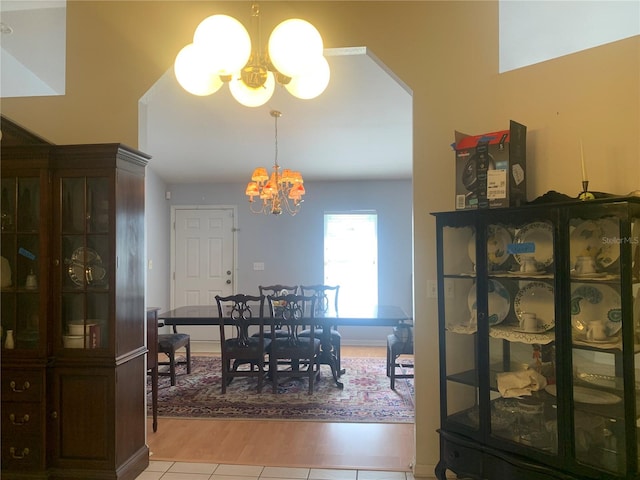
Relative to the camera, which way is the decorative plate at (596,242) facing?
toward the camera

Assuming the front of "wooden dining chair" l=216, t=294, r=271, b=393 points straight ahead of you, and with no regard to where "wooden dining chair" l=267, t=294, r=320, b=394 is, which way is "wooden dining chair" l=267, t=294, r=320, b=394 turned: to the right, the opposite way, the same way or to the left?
the same way

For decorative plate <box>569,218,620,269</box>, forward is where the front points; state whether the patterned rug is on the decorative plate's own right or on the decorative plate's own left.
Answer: on the decorative plate's own right

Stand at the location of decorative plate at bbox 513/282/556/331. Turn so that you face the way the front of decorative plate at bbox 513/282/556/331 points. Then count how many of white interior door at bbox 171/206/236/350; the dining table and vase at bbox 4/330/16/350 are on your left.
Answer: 0

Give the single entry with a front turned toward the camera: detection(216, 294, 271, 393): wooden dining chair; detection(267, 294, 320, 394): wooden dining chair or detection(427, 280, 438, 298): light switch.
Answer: the light switch

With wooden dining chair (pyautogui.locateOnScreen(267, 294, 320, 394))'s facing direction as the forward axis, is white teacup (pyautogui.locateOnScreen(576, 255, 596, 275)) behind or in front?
behind

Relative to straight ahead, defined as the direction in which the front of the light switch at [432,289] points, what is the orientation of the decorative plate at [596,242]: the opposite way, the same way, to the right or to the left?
the same way

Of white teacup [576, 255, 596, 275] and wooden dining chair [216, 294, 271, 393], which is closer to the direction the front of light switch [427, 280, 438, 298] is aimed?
the white teacup

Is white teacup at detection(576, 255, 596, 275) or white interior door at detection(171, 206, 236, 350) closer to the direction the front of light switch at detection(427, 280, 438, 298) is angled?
the white teacup

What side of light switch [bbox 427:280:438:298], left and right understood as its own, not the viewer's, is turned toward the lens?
front

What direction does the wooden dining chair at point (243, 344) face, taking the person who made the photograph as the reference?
facing away from the viewer

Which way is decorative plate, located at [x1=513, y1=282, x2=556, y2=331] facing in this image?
toward the camera

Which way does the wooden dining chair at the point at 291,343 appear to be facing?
away from the camera
